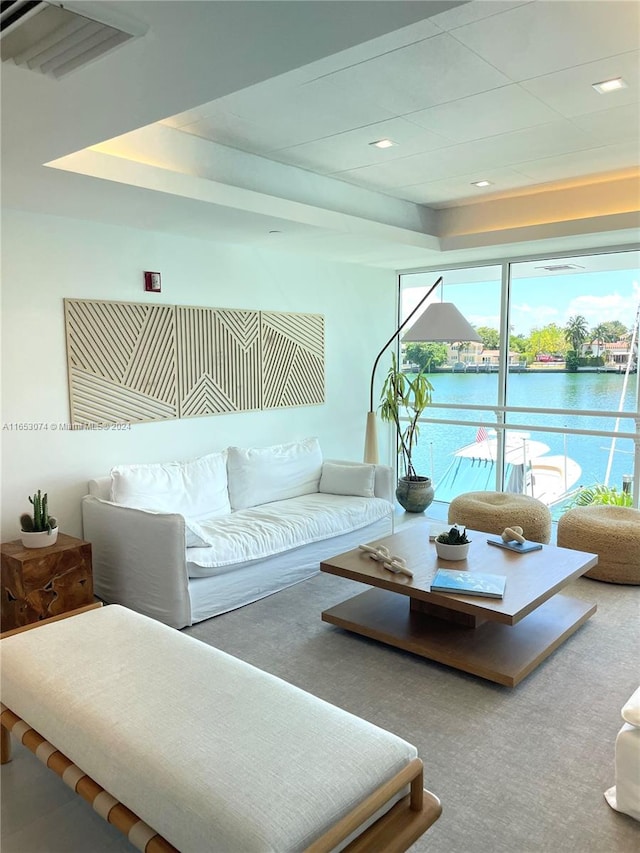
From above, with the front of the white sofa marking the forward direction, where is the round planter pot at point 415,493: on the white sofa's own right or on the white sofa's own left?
on the white sofa's own left

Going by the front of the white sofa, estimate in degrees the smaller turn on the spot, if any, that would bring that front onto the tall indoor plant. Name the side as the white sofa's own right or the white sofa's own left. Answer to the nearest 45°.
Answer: approximately 90° to the white sofa's own left

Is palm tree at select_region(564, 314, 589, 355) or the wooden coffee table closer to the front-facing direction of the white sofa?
the wooden coffee table

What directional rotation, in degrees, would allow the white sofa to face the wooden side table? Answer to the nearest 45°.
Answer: approximately 90° to its right

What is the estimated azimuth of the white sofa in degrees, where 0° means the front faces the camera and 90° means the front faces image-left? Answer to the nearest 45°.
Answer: approximately 315°

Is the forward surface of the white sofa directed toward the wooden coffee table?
yes

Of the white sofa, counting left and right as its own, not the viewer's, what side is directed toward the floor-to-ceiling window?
left
